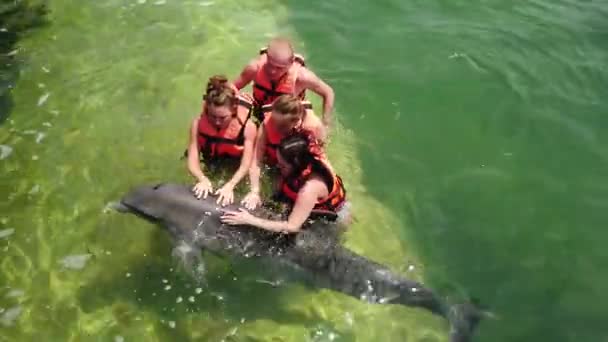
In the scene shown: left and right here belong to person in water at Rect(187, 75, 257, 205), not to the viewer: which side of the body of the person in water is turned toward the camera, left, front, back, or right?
front

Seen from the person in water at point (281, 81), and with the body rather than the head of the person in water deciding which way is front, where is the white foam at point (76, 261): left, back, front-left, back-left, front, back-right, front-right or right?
front-right

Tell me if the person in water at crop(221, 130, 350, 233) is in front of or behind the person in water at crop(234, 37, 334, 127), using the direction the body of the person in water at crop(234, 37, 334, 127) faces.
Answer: in front

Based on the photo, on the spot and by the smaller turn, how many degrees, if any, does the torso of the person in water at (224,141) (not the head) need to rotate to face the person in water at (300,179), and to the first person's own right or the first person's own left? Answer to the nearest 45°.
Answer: approximately 45° to the first person's own left

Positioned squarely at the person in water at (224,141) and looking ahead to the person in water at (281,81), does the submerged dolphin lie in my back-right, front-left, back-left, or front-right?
back-right

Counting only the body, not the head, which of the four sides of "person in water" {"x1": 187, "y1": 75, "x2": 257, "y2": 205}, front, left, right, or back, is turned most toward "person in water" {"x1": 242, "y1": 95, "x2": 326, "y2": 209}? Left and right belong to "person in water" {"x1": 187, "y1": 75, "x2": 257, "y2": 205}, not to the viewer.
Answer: left

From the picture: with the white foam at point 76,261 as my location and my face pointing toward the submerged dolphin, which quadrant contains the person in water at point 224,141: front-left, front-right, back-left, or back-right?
front-left

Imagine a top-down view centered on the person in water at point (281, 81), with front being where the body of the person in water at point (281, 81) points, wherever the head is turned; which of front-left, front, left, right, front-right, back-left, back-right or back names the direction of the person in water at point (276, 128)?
front

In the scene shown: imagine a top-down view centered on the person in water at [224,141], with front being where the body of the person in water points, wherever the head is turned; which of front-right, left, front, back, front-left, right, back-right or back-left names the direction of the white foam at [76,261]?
right

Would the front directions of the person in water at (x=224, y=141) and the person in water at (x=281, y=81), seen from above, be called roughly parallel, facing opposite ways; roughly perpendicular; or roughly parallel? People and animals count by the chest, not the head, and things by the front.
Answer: roughly parallel

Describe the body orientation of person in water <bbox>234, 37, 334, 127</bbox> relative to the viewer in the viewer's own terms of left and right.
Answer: facing the viewer

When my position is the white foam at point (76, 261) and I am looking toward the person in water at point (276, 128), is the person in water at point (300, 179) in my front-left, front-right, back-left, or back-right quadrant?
front-right

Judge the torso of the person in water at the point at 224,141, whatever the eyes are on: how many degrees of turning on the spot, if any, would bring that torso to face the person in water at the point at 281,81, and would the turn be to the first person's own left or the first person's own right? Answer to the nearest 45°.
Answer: approximately 135° to the first person's own left
